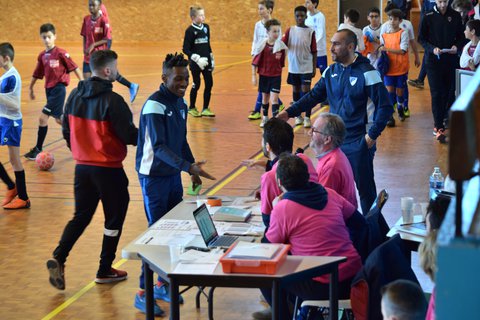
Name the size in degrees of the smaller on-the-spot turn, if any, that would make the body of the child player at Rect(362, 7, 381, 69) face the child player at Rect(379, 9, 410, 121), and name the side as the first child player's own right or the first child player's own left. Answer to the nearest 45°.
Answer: approximately 45° to the first child player's own left

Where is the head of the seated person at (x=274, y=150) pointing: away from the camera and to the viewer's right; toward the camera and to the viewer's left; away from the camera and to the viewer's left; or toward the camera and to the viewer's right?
away from the camera and to the viewer's left

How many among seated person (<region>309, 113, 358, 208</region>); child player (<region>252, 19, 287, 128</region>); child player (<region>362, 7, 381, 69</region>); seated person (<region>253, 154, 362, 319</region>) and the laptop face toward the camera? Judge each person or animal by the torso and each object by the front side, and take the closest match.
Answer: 2

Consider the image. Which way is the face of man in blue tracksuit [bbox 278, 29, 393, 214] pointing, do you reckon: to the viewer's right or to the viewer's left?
to the viewer's left

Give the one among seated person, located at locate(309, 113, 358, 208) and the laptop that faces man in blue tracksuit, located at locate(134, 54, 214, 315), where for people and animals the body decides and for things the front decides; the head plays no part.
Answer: the seated person

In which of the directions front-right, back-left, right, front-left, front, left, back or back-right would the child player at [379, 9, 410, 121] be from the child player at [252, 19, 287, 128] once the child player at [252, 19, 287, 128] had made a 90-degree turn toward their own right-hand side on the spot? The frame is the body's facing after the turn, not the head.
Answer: back

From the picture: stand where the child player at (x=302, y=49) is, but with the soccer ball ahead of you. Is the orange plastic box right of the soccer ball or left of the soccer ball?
left

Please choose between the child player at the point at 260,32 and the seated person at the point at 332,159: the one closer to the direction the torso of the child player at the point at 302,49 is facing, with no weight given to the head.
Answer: the seated person

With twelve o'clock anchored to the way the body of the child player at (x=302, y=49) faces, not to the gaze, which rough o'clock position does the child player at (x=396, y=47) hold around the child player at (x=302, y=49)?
the child player at (x=396, y=47) is roughly at 9 o'clock from the child player at (x=302, y=49).

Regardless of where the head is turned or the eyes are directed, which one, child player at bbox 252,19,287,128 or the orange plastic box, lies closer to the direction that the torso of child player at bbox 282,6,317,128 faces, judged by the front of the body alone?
the orange plastic box

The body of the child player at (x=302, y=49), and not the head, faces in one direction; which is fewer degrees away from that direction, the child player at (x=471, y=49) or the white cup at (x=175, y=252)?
the white cup

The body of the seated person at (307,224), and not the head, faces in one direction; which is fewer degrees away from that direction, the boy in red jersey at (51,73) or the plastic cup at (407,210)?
the boy in red jersey

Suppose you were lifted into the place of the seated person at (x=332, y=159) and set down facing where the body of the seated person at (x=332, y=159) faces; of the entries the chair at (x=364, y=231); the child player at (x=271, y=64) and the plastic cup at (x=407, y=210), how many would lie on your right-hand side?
1

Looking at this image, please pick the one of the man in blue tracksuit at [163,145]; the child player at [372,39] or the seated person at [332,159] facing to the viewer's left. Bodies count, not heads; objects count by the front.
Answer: the seated person

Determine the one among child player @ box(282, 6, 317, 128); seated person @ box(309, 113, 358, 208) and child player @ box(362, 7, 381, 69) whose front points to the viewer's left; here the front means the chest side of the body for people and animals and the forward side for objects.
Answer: the seated person

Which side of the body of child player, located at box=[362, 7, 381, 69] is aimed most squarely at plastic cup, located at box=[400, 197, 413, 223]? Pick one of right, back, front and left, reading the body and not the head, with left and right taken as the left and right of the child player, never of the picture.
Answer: front

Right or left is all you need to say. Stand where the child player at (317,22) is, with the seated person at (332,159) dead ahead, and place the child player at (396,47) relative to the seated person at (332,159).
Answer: left
